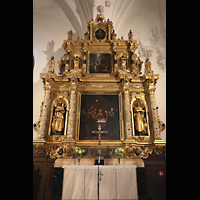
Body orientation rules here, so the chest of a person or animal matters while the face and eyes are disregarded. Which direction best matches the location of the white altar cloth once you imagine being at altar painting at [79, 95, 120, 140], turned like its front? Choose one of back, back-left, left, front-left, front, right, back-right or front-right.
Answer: front

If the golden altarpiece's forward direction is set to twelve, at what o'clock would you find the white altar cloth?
The white altar cloth is roughly at 12 o'clock from the golden altarpiece.

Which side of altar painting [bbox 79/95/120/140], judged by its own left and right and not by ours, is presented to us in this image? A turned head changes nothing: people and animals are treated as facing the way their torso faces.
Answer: front
